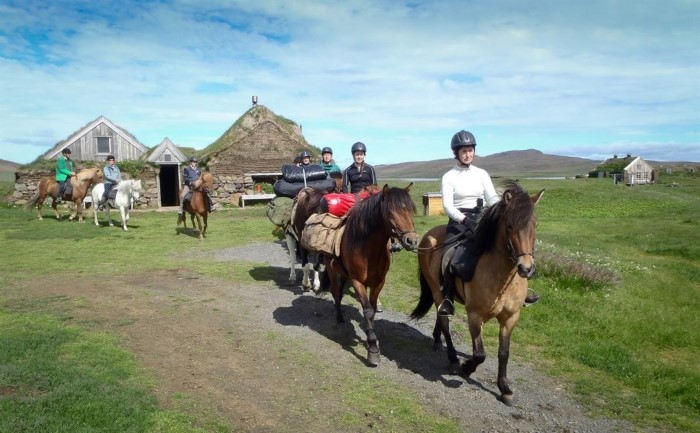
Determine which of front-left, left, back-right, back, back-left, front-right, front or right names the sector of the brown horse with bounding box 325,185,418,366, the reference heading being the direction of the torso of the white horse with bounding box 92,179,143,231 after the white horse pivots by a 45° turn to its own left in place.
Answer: right

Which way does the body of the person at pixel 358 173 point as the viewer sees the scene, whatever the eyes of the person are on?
toward the camera

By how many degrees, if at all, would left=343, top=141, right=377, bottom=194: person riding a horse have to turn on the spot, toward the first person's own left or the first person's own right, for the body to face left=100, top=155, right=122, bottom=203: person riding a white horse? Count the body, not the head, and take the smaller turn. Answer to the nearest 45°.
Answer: approximately 135° to the first person's own right

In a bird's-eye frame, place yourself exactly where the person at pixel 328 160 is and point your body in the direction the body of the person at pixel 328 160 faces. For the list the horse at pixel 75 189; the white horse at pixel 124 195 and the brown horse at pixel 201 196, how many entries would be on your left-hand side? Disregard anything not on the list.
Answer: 0

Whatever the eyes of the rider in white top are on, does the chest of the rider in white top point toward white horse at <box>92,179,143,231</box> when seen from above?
no

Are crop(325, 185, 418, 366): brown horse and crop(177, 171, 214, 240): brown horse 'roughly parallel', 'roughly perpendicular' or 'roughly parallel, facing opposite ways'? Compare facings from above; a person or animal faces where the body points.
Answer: roughly parallel

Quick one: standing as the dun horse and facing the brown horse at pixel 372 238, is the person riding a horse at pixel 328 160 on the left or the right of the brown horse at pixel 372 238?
right

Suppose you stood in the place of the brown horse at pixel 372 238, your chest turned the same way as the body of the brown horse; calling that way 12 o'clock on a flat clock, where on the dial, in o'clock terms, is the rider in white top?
The rider in white top is roughly at 11 o'clock from the brown horse.

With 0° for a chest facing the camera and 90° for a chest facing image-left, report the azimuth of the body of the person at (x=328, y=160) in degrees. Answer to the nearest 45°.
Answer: approximately 0°

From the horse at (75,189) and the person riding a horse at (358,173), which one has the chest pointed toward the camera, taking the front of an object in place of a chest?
the person riding a horse

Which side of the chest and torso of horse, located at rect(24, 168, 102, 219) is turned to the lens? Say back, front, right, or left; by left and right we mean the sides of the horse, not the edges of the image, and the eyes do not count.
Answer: right

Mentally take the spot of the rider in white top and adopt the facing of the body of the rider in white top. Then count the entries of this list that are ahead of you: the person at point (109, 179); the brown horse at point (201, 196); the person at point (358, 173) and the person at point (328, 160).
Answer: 0

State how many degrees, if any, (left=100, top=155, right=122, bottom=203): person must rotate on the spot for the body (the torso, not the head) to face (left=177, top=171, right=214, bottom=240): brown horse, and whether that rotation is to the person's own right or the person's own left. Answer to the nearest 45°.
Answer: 0° — they already face it

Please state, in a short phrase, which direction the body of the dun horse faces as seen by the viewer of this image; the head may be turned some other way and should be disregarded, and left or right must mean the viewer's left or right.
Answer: facing the viewer and to the right of the viewer

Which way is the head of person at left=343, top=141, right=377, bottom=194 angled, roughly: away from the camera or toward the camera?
toward the camera

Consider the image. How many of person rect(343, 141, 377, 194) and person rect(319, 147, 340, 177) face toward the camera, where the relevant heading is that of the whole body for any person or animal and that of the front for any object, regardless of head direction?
2

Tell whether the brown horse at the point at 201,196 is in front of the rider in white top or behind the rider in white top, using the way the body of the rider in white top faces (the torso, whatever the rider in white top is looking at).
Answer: behind
